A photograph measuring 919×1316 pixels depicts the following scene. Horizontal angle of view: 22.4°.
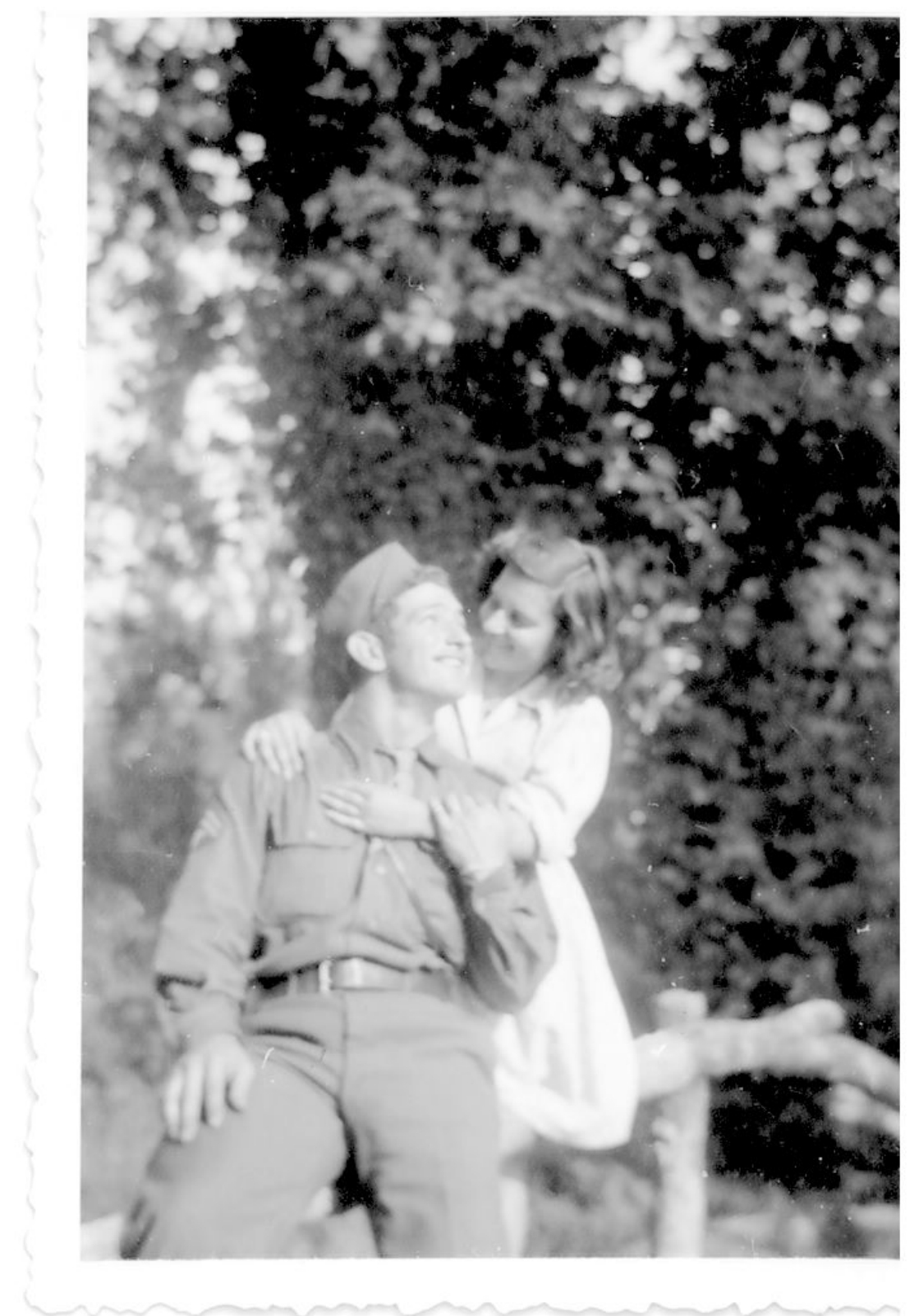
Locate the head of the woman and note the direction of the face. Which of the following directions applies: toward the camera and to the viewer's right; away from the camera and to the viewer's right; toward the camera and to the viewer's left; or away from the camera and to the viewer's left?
toward the camera and to the viewer's left

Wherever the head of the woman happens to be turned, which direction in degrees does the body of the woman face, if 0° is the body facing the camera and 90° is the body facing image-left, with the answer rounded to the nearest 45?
approximately 45°
